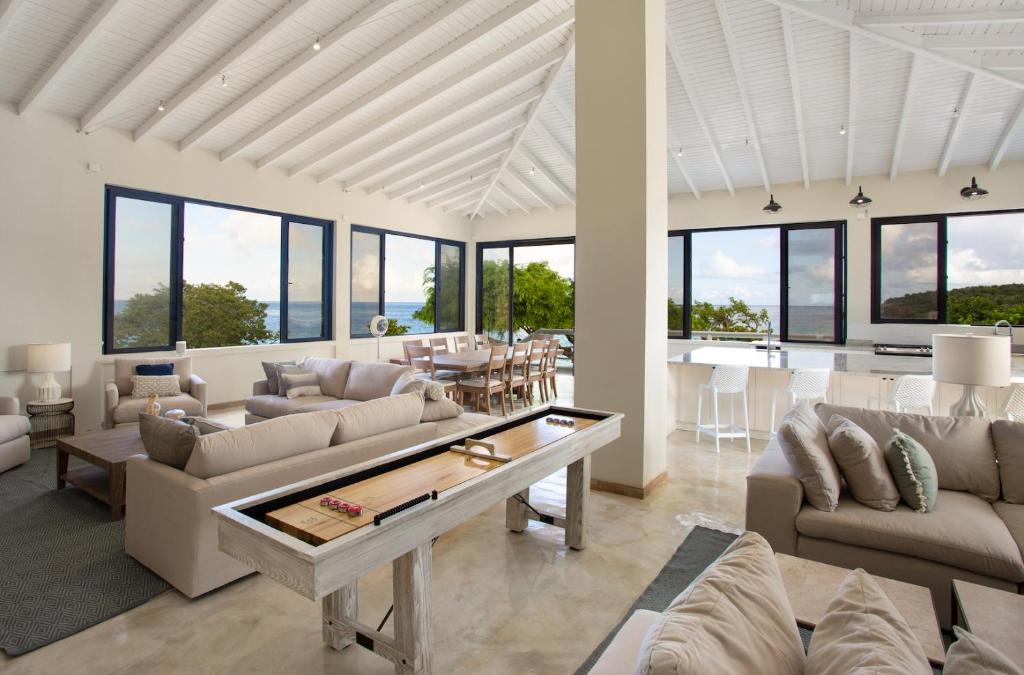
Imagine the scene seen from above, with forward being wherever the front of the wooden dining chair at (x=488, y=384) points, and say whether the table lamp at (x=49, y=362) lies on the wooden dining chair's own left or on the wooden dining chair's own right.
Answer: on the wooden dining chair's own left

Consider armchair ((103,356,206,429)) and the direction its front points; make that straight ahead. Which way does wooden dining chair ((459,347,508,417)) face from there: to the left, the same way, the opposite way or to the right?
the opposite way

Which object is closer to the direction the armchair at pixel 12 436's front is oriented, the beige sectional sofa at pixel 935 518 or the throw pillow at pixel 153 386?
the beige sectional sofa

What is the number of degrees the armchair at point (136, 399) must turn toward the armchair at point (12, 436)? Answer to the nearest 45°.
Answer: approximately 45° to its right

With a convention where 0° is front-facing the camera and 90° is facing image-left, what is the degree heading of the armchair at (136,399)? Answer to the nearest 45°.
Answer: approximately 0°

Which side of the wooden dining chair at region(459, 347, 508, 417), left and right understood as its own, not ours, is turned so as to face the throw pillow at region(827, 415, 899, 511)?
back

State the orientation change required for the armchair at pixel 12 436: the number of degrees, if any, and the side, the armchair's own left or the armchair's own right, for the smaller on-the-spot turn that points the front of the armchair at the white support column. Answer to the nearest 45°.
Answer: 0° — it already faces it

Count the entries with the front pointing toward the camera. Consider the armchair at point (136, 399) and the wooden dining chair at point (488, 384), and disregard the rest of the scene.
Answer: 1

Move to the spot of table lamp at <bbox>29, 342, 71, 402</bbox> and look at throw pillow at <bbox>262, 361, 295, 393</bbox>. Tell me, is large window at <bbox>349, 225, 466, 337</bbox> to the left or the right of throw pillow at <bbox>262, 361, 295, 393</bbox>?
left
